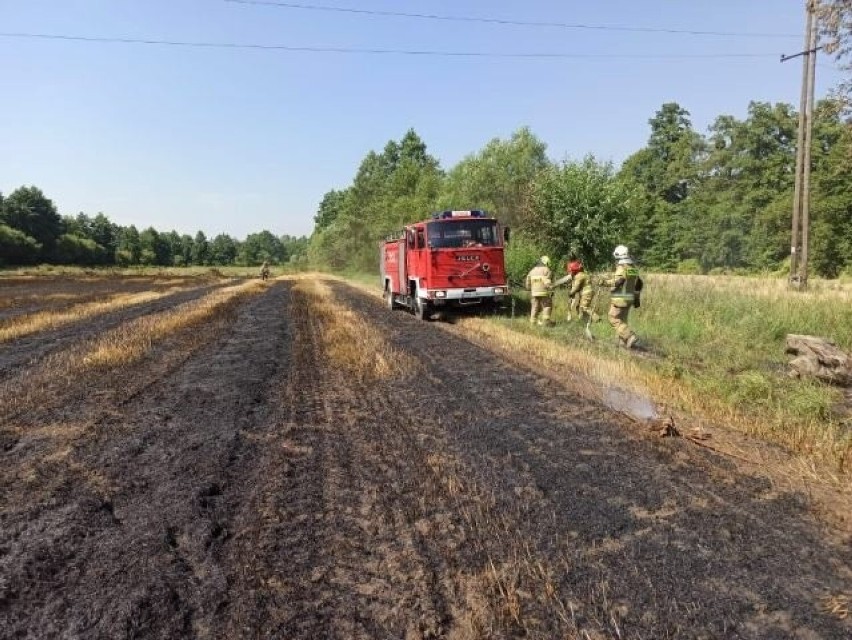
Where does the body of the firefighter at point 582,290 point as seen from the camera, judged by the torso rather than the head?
to the viewer's left

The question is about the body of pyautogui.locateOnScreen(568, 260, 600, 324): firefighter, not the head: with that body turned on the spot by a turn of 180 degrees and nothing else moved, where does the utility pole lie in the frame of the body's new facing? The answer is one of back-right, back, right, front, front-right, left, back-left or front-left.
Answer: front-left

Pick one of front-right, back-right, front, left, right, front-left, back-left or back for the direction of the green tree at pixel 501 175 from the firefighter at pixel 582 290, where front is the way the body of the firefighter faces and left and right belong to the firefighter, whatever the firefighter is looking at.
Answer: right

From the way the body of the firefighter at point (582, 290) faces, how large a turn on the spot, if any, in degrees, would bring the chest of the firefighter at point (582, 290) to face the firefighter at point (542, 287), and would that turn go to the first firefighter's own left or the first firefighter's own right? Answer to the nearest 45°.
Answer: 0° — they already face them
